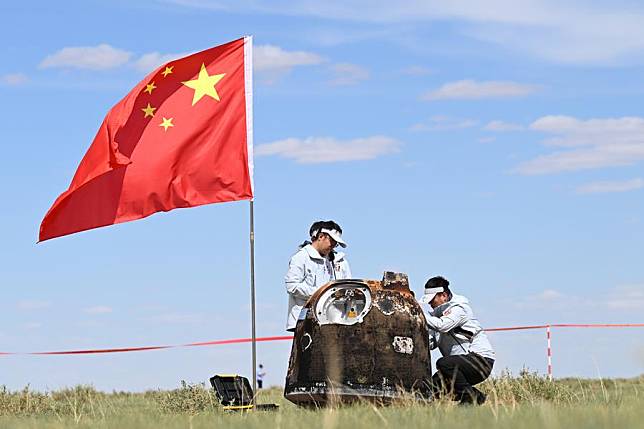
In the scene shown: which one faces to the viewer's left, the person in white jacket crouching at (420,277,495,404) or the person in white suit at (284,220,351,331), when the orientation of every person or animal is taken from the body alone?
the person in white jacket crouching

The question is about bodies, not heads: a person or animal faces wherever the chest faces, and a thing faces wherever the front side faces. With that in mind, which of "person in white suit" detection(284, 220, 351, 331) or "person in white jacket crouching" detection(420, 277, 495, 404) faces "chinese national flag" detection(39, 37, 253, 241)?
the person in white jacket crouching

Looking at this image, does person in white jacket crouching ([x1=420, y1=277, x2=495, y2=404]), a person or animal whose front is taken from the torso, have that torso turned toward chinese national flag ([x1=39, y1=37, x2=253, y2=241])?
yes

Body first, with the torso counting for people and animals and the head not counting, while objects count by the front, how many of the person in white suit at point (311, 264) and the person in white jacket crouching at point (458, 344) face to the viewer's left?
1

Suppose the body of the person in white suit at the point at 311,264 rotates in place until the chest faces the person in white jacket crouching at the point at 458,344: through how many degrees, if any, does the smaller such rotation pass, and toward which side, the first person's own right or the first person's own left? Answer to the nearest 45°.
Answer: approximately 45° to the first person's own left

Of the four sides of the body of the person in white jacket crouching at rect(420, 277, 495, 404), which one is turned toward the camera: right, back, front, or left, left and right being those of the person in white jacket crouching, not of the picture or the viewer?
left

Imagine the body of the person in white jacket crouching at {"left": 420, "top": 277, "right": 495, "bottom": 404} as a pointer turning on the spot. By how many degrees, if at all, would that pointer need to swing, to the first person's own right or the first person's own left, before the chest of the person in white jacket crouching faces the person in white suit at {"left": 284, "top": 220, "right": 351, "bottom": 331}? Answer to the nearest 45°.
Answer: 0° — they already face them
